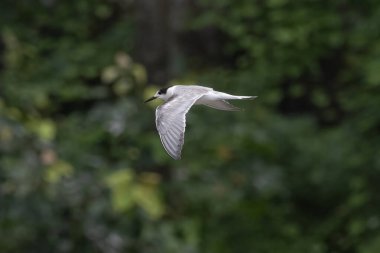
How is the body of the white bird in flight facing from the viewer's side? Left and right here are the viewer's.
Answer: facing to the left of the viewer
